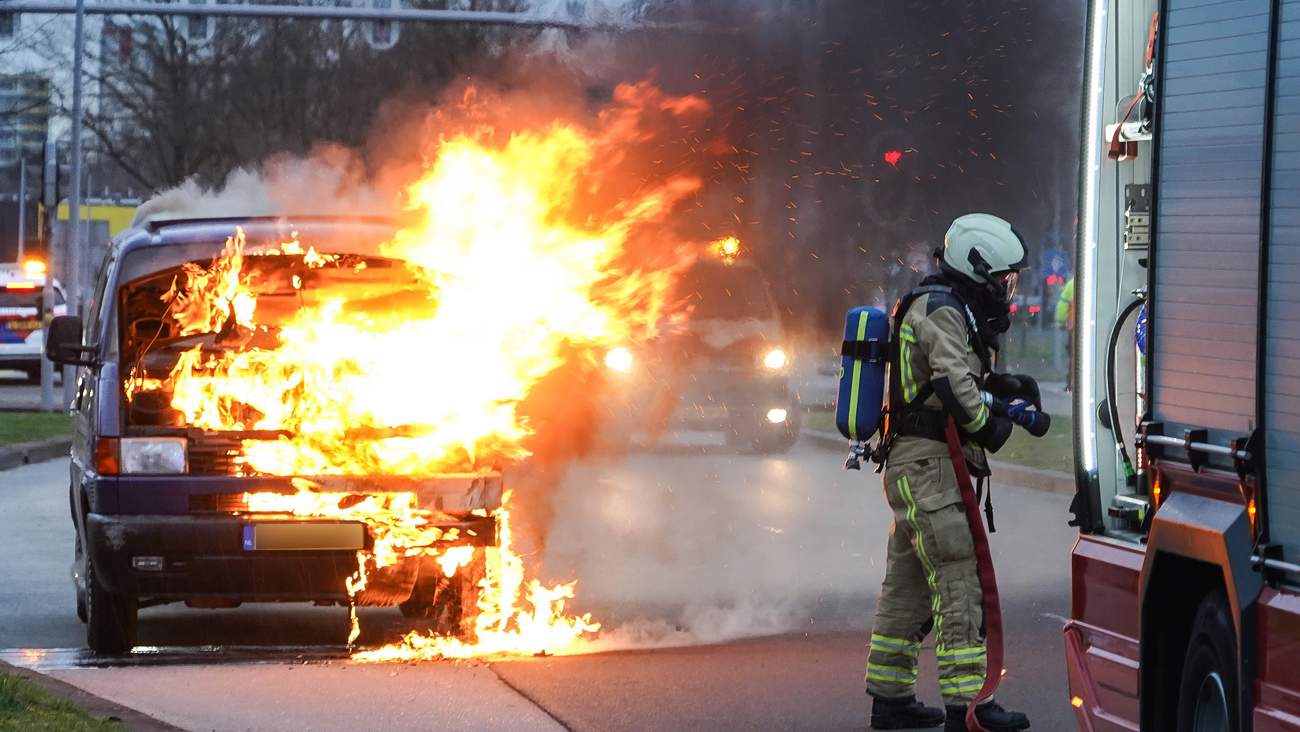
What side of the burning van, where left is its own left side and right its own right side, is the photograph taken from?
front

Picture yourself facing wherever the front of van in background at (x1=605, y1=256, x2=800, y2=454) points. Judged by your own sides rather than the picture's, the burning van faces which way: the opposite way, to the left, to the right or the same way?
the same way

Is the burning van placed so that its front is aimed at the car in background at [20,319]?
no

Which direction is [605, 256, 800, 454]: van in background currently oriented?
toward the camera

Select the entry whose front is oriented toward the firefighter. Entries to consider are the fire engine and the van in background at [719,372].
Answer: the van in background

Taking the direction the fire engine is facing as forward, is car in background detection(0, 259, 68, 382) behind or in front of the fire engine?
behind

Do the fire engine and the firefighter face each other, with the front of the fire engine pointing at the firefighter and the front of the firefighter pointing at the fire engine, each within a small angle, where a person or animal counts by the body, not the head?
no

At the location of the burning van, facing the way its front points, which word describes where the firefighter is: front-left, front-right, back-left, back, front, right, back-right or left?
front-left

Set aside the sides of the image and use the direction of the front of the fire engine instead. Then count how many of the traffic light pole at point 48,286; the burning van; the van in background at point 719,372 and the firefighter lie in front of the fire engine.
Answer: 0

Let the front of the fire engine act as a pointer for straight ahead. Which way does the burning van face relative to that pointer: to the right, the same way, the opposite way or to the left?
the same way

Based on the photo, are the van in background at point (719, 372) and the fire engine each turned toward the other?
no

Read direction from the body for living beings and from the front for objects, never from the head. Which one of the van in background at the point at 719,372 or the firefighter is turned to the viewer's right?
the firefighter

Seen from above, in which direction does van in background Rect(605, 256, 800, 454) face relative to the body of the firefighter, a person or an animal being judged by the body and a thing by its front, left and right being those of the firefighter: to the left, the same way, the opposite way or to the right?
to the right

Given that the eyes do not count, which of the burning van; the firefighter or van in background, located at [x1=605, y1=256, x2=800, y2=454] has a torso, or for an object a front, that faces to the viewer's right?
the firefighter

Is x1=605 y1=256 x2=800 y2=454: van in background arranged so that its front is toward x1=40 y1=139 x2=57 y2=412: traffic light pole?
no

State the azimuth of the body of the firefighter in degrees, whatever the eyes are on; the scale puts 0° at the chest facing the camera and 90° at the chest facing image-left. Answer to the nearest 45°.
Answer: approximately 270°

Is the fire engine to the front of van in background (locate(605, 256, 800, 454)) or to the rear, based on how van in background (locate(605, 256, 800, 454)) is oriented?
to the front

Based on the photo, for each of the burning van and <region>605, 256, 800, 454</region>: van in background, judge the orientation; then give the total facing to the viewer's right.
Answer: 0
